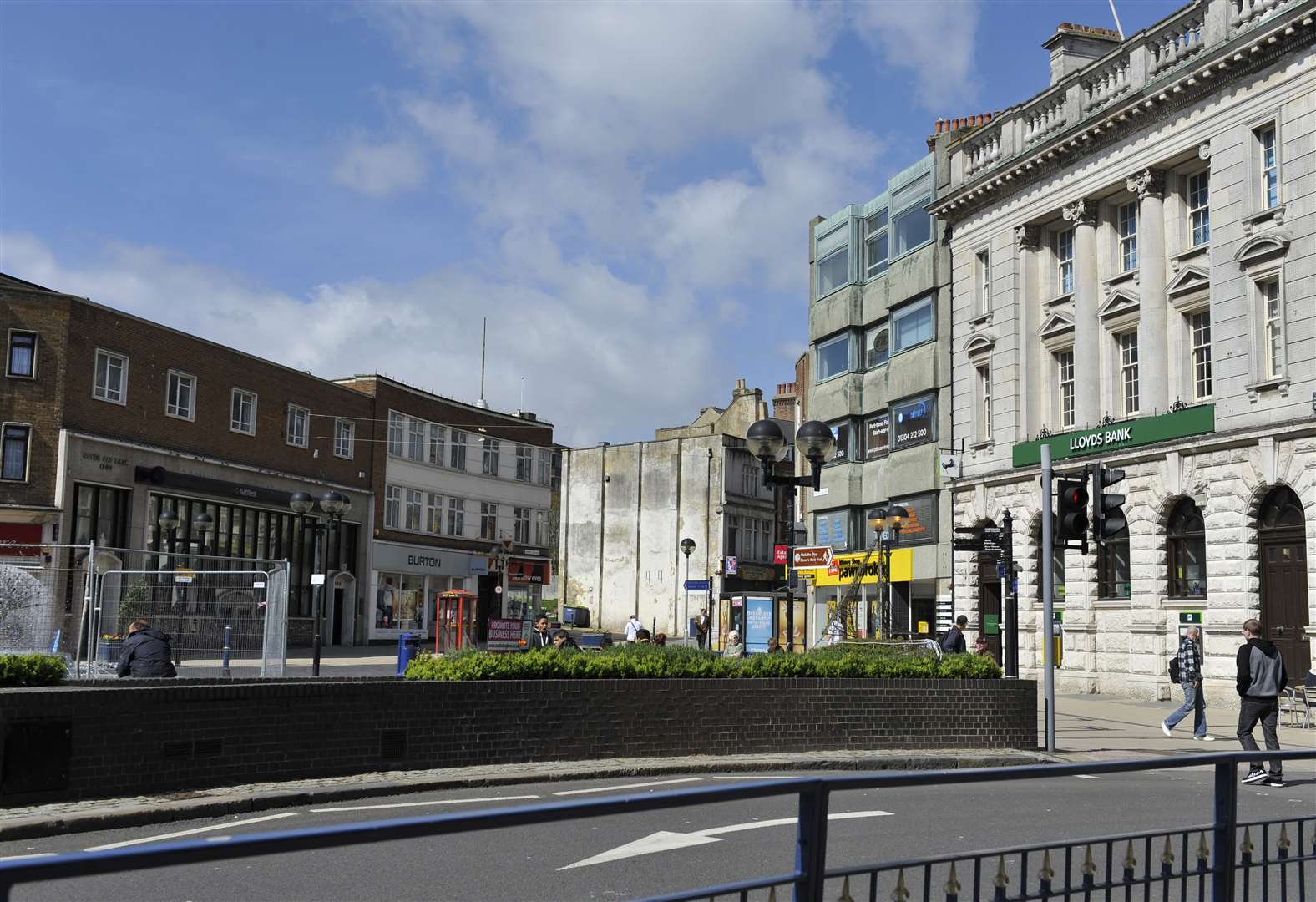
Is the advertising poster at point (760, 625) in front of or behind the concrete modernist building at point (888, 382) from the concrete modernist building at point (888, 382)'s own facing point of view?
in front

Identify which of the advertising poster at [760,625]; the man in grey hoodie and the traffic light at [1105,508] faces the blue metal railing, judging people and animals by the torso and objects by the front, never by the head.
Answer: the advertising poster

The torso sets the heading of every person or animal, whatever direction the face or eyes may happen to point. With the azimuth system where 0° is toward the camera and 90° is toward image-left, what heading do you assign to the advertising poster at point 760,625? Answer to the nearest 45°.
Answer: approximately 0°

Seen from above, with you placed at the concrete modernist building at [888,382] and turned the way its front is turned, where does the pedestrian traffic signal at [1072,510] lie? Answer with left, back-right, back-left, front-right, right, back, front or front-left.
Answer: front-left

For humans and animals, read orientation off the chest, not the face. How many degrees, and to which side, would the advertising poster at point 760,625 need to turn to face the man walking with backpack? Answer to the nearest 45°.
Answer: approximately 45° to its left
